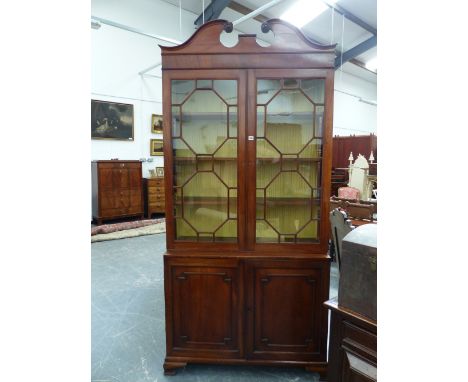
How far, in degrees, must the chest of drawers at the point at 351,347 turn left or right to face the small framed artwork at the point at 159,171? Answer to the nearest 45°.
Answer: approximately 90° to its right

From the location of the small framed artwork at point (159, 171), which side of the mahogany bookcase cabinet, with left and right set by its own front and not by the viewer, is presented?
back

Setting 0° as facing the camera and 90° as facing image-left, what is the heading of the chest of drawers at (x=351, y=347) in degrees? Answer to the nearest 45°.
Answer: approximately 45°

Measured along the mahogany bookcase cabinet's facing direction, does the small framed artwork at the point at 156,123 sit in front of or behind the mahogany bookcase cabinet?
behind

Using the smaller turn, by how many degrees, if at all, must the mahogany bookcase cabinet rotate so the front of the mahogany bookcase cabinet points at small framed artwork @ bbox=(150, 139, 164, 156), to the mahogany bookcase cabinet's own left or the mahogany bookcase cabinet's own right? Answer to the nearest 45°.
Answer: approximately 135° to the mahogany bookcase cabinet's own right

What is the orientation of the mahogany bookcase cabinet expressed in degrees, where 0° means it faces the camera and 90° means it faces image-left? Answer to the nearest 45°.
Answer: approximately 0°

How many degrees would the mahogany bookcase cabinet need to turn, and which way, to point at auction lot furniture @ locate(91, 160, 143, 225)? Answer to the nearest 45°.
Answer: approximately 135° to its right

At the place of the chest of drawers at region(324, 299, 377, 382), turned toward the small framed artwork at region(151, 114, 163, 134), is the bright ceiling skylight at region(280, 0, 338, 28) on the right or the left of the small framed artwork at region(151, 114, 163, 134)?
right

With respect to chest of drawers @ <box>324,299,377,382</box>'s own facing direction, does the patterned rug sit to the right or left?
on its right
